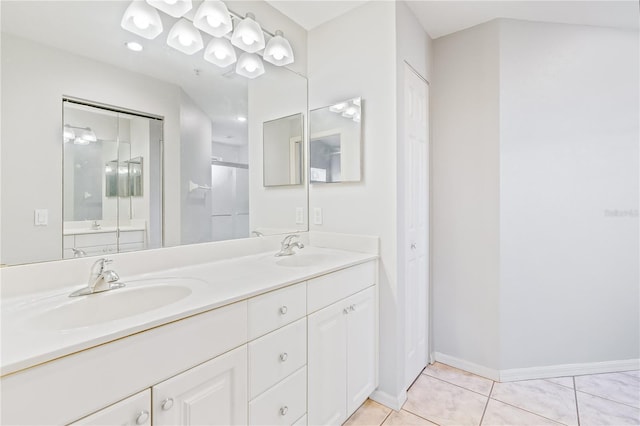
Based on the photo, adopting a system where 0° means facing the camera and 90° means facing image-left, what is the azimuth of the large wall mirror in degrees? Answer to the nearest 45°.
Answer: approximately 315°

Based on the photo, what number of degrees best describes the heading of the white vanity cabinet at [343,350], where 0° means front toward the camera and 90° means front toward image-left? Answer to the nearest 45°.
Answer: approximately 315°

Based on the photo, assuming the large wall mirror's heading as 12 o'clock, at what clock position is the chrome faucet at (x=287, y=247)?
The chrome faucet is roughly at 10 o'clock from the large wall mirror.

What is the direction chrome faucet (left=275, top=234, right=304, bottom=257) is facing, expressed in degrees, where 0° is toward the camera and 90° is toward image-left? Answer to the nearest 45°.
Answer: approximately 315°
